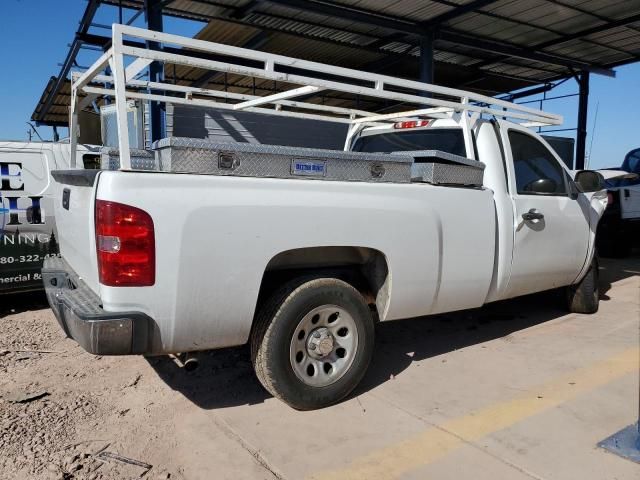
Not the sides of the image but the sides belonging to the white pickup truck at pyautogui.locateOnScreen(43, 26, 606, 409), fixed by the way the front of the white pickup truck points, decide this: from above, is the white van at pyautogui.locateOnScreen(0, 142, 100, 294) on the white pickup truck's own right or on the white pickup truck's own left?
on the white pickup truck's own left

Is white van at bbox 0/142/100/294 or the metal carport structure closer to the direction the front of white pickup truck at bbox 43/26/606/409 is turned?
the metal carport structure

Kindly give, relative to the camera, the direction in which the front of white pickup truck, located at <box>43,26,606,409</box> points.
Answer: facing away from the viewer and to the right of the viewer

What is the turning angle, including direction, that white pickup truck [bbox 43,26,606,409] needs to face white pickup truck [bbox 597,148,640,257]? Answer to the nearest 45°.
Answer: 0° — it already faces it
